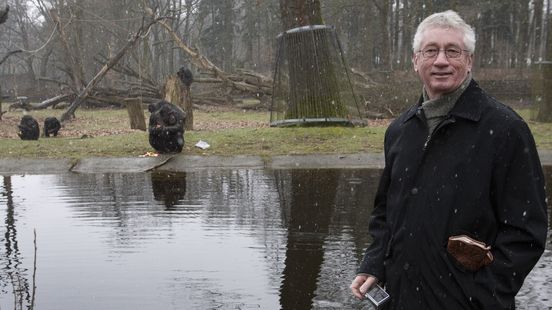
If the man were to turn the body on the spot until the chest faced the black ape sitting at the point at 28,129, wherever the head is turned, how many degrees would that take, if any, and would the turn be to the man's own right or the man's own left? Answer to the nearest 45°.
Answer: approximately 90° to the man's own right

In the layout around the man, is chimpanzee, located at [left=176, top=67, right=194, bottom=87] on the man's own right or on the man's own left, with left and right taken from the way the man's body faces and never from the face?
on the man's own right

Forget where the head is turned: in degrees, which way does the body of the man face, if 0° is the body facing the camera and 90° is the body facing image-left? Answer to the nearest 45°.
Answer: approximately 45°

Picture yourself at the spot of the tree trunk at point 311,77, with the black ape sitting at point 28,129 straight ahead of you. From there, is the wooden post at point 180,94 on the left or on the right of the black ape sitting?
right

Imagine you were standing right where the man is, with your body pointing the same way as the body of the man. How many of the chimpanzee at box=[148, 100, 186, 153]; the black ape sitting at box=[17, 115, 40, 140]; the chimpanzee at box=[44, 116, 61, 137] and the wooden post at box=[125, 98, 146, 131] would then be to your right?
4

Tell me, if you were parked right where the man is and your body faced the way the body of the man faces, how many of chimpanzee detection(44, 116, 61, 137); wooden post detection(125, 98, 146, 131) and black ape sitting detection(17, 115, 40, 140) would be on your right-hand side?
3

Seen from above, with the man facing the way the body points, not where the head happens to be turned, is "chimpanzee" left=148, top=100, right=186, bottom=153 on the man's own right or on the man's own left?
on the man's own right

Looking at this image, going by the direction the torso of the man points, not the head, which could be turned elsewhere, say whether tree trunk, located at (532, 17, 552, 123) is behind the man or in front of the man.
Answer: behind
